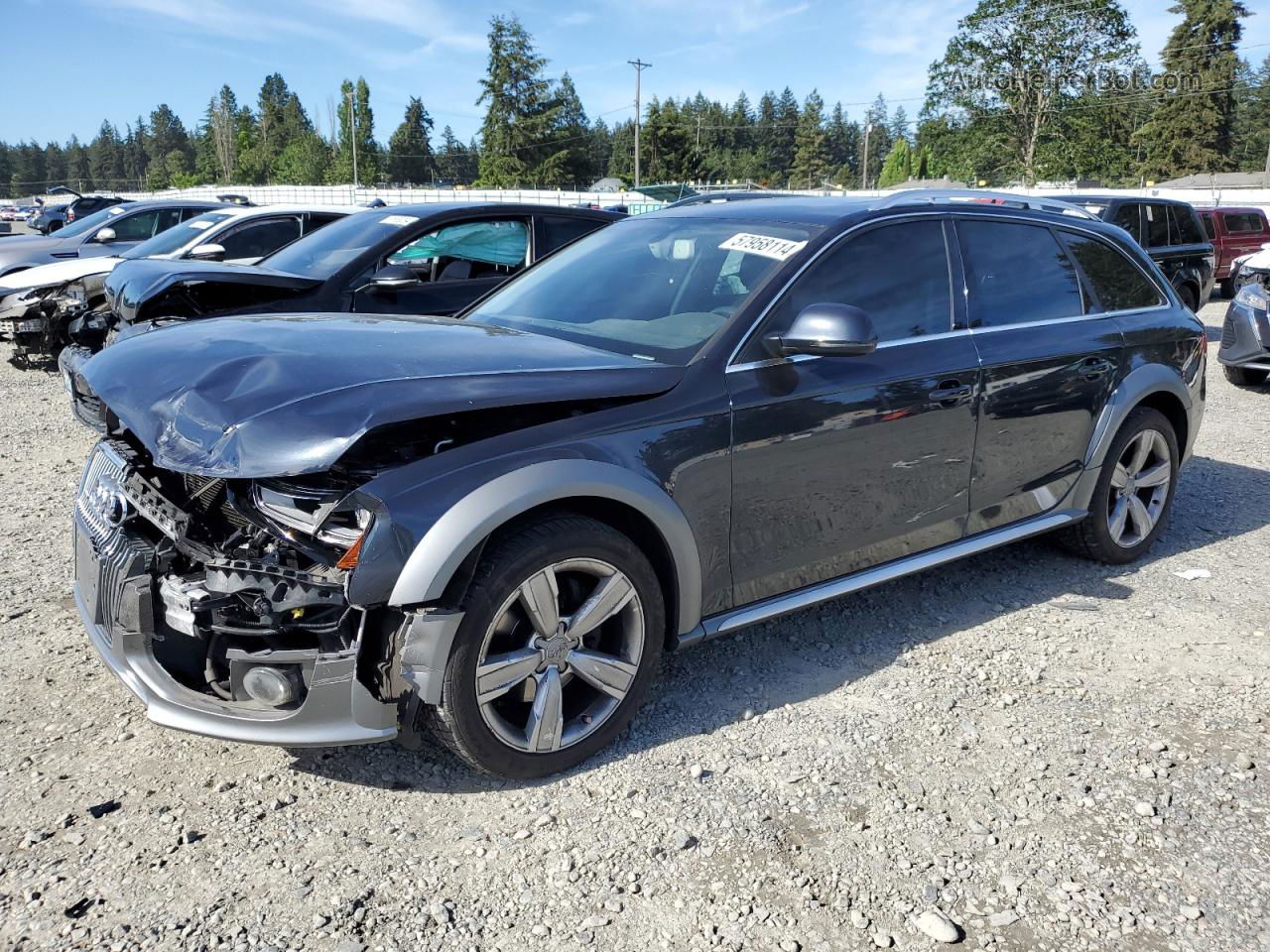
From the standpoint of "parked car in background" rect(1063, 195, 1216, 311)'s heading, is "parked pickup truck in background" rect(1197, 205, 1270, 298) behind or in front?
behind

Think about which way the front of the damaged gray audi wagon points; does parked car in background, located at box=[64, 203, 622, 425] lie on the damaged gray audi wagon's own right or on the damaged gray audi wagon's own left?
on the damaged gray audi wagon's own right

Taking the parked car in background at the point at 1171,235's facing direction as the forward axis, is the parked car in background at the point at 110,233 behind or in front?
in front

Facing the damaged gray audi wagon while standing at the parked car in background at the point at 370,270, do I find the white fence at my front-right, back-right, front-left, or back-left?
back-left

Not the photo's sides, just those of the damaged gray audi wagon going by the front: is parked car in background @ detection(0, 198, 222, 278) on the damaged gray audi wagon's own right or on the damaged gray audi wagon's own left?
on the damaged gray audi wagon's own right

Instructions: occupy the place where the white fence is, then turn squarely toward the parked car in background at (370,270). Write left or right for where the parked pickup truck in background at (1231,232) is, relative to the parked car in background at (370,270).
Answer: left

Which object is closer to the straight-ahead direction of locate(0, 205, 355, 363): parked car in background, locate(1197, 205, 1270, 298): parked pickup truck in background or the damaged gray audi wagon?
the damaged gray audi wagon

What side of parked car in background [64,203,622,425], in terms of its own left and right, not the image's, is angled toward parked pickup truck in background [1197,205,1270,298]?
back

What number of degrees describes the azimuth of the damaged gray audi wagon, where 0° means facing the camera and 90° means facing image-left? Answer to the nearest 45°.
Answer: approximately 45°

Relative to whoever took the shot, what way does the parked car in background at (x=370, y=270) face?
facing the viewer and to the left of the viewer
